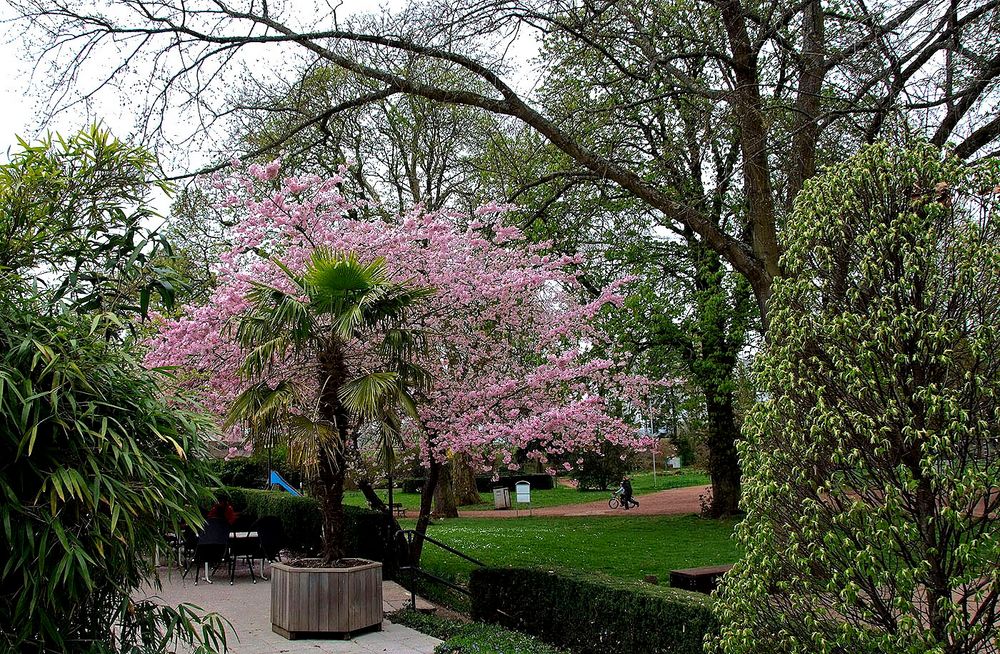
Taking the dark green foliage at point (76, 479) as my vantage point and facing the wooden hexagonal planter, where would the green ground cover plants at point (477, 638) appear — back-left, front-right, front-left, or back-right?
front-right
